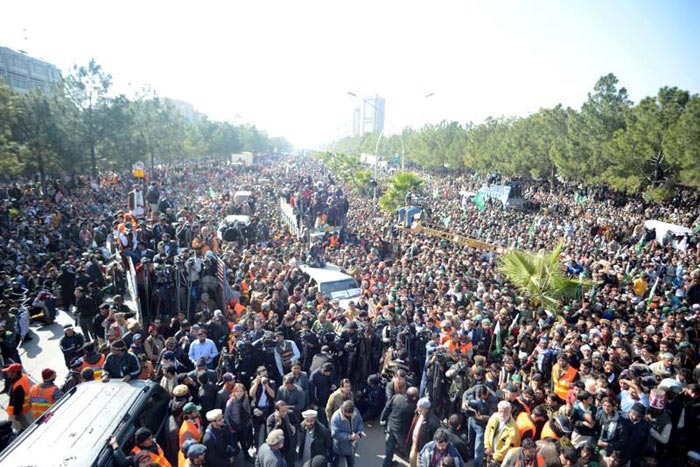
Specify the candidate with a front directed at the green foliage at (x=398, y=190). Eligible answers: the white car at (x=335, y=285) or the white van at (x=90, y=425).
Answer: the white van

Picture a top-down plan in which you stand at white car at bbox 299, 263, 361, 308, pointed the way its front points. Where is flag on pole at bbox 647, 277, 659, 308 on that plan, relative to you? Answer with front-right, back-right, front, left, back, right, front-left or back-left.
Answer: front-left

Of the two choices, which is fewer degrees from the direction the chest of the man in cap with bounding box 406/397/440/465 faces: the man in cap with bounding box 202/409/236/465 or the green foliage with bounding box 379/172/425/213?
the man in cap

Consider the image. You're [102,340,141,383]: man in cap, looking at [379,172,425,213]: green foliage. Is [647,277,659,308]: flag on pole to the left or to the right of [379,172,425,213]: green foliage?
right

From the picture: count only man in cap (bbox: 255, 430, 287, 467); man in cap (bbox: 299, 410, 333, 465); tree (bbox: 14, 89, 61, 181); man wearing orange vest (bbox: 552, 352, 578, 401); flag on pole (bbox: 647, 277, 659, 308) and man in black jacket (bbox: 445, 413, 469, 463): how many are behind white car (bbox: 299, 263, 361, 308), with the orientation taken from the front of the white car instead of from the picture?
1

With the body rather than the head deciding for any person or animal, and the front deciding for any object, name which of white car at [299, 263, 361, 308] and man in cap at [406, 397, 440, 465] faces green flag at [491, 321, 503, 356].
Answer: the white car

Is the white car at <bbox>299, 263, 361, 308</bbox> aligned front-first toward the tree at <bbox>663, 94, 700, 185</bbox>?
no

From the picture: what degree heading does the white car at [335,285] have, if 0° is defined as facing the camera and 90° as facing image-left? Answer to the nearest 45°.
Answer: approximately 315°

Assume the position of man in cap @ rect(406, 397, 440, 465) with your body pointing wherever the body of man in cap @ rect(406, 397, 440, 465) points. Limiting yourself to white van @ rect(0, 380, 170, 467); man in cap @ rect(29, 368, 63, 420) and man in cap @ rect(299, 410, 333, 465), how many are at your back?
0

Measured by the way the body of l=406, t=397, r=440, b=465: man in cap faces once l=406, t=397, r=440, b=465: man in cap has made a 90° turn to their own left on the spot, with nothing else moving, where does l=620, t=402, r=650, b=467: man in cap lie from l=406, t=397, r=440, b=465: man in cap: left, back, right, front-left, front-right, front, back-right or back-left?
front-left

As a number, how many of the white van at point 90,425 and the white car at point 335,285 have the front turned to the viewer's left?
0

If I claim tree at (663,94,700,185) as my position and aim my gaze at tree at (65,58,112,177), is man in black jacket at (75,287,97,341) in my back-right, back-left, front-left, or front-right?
front-left

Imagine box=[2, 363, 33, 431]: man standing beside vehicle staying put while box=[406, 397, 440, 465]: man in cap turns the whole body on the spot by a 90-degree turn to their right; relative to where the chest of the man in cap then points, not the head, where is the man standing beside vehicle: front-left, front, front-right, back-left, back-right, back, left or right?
front-left

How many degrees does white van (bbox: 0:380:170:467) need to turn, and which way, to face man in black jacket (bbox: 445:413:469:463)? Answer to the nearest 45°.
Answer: approximately 90° to its right

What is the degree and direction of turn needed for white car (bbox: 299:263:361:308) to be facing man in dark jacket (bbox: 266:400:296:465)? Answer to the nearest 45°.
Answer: approximately 45° to its right

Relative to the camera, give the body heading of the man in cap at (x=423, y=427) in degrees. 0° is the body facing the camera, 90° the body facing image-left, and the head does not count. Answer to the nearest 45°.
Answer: approximately 45°

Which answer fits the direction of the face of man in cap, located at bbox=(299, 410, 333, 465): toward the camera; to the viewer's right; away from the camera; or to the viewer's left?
toward the camera
